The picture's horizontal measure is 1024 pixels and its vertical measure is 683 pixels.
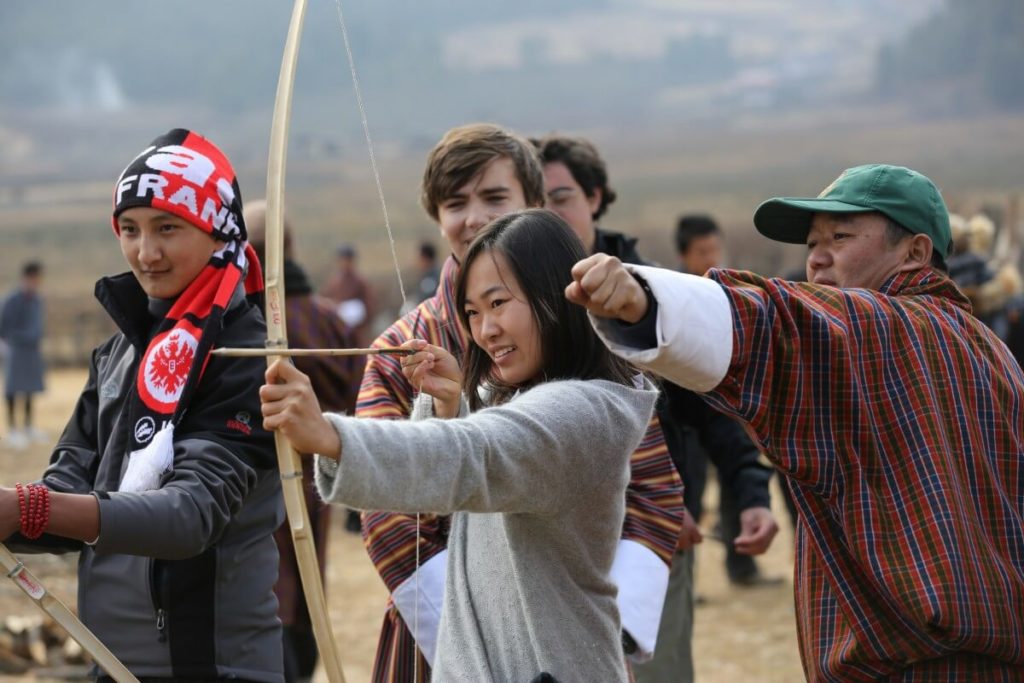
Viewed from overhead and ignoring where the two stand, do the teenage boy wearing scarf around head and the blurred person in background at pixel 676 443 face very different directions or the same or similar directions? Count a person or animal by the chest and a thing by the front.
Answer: same or similar directions

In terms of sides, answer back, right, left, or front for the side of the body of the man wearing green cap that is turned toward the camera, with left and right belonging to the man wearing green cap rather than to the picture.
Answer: left

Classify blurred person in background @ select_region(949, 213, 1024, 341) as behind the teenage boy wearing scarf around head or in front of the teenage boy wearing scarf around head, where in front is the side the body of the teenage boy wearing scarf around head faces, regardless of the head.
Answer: behind

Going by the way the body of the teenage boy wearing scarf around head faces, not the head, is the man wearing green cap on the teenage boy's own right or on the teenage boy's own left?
on the teenage boy's own left

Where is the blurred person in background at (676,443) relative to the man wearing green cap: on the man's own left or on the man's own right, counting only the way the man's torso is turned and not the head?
on the man's own right

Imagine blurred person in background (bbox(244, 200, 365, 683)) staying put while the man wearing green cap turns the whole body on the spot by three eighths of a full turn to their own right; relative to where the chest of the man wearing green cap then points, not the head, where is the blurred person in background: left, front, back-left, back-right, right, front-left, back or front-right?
left

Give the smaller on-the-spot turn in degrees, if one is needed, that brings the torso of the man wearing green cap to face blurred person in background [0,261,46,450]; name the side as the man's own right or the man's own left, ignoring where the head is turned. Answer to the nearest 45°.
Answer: approximately 45° to the man's own right

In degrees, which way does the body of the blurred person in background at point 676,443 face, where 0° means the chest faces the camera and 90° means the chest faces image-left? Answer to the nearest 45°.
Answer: approximately 45°

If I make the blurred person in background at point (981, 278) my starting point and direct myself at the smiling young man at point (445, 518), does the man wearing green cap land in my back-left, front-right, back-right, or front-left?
front-left

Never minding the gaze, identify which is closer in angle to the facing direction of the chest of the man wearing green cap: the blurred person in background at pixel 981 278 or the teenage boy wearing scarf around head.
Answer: the teenage boy wearing scarf around head

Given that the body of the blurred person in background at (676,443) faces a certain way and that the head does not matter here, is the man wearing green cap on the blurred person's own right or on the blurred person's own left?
on the blurred person's own left

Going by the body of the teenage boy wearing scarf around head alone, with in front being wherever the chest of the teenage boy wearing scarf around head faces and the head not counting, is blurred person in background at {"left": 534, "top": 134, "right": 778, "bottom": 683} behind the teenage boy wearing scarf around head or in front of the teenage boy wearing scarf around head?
behind

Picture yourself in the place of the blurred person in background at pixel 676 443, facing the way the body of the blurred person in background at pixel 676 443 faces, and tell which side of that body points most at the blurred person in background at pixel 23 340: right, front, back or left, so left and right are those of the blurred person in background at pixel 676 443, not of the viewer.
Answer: right
